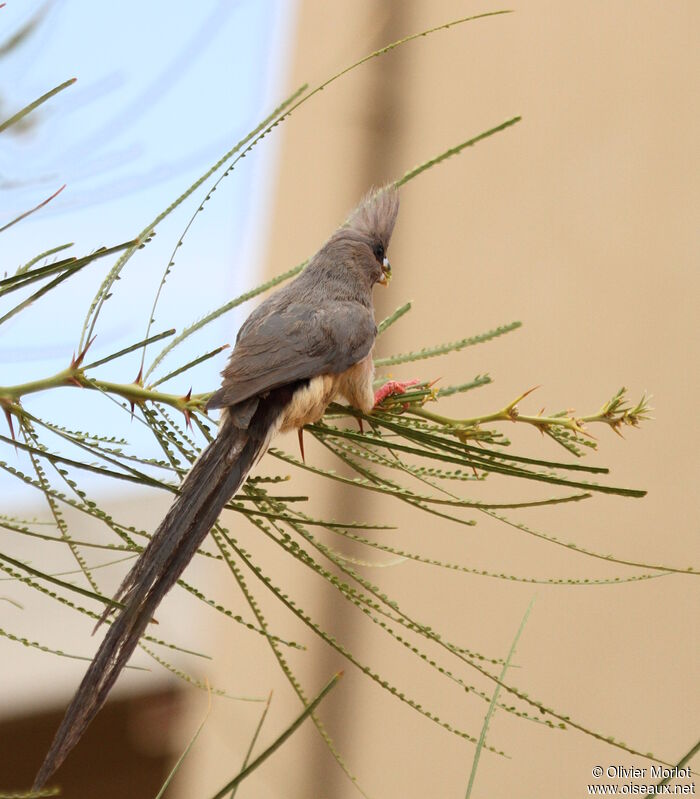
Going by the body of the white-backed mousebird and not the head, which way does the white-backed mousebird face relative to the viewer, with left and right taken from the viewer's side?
facing away from the viewer and to the right of the viewer
